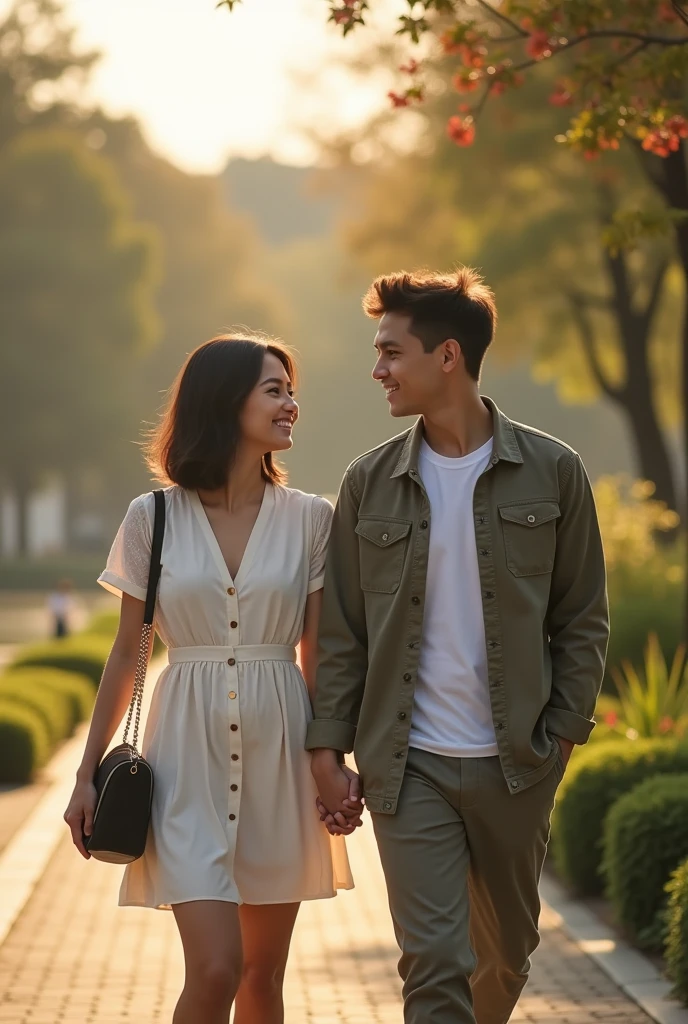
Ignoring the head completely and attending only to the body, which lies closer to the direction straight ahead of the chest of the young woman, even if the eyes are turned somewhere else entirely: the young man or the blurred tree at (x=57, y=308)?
the young man

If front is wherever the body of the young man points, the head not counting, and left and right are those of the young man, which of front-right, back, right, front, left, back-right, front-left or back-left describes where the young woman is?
right

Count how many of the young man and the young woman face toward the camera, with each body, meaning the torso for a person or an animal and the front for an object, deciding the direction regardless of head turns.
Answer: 2

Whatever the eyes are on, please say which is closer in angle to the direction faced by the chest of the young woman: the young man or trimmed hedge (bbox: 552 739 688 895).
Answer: the young man

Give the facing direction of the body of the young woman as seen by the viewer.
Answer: toward the camera

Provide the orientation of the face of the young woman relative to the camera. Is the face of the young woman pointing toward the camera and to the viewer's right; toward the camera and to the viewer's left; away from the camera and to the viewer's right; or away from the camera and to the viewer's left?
toward the camera and to the viewer's right

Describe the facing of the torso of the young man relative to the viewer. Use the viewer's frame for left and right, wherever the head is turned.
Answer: facing the viewer

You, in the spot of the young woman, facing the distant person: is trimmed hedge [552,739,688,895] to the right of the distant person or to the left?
right

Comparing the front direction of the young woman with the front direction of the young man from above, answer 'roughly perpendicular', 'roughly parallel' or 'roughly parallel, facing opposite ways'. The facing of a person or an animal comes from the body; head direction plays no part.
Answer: roughly parallel
